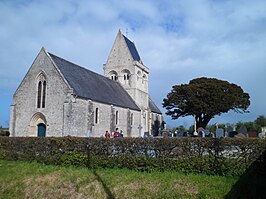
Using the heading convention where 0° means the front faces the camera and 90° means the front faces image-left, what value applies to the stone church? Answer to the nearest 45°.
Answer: approximately 45°
